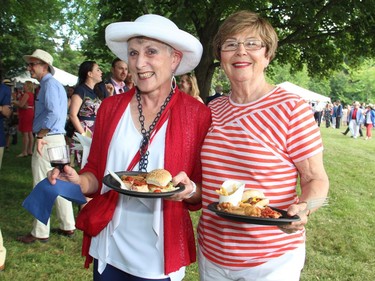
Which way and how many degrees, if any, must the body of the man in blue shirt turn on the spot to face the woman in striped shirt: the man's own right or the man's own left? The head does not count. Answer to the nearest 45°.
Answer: approximately 90° to the man's own left

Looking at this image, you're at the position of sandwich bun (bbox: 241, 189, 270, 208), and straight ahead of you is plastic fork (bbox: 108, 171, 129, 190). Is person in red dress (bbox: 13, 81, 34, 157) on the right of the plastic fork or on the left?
right
